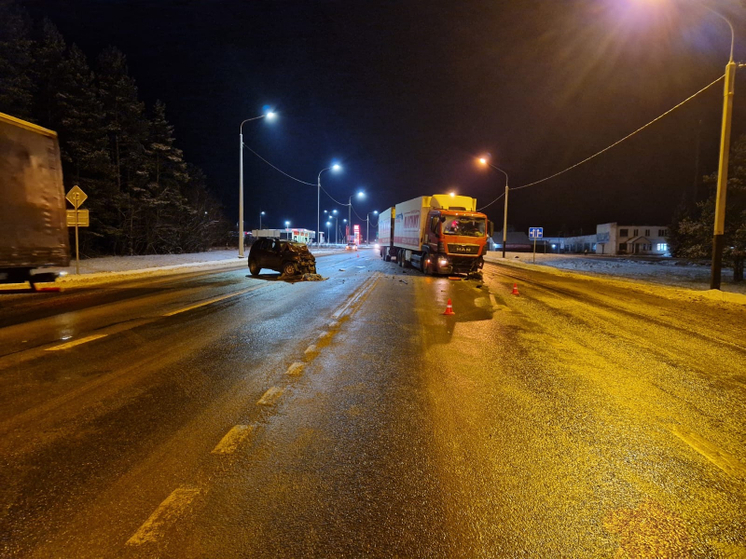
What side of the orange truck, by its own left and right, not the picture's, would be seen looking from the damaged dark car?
right

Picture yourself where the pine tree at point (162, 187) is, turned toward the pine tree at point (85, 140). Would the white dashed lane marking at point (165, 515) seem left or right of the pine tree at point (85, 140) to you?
left

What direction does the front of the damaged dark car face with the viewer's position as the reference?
facing the viewer and to the right of the viewer

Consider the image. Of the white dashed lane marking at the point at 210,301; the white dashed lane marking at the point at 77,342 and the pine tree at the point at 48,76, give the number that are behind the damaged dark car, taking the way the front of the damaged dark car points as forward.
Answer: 1

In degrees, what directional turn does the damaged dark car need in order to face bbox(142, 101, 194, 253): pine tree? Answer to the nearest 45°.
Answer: approximately 180°

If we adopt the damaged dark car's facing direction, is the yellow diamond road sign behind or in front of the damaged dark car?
behind

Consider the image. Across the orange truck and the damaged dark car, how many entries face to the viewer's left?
0

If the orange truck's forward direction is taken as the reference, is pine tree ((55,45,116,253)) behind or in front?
behind

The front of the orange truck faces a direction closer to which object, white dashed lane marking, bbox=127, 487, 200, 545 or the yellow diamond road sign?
the white dashed lane marking

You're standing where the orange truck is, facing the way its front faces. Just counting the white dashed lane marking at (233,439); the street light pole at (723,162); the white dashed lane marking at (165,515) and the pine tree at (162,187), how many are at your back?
1

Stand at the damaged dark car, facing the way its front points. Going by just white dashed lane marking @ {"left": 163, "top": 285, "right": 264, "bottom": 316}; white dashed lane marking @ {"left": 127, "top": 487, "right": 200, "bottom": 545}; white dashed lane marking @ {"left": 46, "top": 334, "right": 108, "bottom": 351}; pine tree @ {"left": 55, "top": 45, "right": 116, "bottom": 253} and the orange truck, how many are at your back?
1

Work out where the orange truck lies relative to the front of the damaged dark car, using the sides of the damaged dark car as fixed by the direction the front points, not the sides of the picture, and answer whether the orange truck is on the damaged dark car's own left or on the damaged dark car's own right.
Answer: on the damaged dark car's own left
